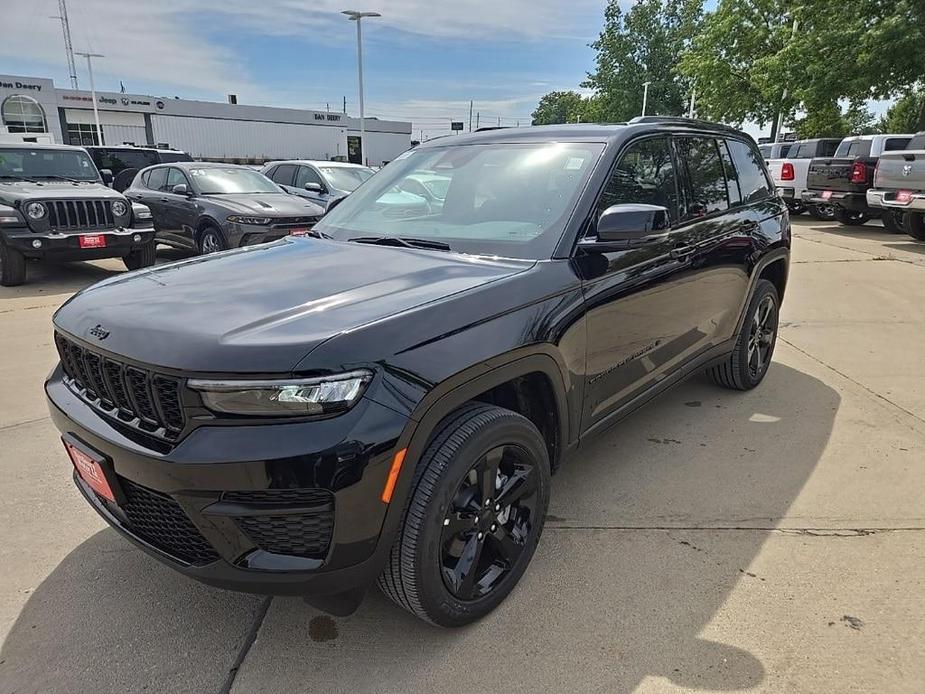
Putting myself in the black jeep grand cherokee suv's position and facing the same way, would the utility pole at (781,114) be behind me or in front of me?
behind

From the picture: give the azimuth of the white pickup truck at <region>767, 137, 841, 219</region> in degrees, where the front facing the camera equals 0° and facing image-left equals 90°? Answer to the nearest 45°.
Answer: approximately 225°

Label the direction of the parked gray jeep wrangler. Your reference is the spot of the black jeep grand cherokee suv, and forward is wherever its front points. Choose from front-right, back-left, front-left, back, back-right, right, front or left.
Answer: right

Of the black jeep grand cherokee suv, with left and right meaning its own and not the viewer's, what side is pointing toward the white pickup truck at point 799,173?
back

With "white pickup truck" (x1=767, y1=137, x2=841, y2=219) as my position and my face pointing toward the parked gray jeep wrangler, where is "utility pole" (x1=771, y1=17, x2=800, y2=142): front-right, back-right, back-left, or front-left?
back-right

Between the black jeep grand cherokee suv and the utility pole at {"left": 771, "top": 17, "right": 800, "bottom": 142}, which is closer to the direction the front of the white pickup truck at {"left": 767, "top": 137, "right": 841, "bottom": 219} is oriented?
the utility pole

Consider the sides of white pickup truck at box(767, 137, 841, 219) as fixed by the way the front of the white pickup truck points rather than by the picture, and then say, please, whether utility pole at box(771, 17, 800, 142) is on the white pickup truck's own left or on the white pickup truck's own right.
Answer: on the white pickup truck's own left
